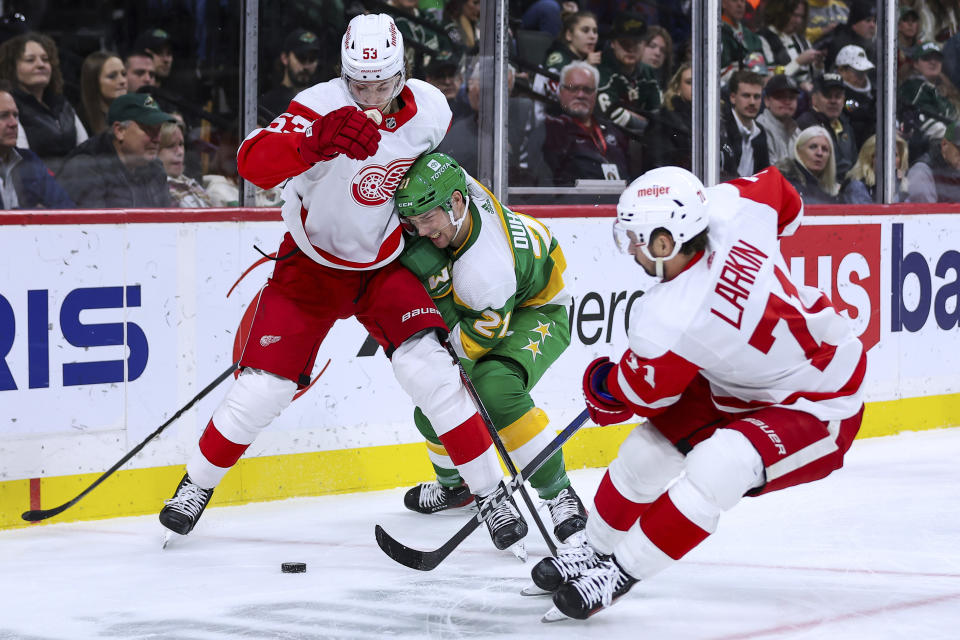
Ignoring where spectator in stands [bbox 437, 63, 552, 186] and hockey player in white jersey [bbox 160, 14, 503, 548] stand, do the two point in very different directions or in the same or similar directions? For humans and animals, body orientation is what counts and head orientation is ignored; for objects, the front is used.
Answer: same or similar directions

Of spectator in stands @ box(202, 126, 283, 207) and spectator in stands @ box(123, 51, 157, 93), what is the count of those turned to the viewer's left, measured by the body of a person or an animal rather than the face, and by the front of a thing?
0

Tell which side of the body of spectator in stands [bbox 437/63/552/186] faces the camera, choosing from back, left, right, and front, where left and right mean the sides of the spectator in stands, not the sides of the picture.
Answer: front

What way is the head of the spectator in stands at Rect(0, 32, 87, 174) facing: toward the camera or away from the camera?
toward the camera

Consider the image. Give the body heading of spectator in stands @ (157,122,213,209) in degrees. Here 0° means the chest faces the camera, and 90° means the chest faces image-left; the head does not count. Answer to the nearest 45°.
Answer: approximately 315°

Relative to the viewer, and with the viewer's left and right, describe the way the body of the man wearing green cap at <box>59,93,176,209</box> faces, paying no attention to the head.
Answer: facing the viewer and to the right of the viewer

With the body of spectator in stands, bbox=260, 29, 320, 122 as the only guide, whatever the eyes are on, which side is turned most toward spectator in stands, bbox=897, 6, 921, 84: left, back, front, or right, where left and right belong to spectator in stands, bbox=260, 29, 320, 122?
left

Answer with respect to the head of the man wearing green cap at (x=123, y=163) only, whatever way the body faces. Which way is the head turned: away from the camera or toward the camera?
toward the camera

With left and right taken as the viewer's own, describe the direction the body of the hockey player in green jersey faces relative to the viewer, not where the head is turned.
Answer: facing the viewer and to the left of the viewer

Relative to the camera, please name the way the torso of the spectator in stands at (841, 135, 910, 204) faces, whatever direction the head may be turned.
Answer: toward the camera

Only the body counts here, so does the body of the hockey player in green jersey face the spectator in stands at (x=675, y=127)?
no

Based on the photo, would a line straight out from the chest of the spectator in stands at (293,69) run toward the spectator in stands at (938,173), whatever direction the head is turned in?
no

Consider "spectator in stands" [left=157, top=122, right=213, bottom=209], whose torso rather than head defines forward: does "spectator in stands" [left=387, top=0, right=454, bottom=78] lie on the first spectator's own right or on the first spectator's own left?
on the first spectator's own left

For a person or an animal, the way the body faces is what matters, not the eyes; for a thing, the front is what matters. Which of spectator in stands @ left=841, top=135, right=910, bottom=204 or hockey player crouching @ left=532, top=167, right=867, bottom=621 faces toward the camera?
the spectator in stands
